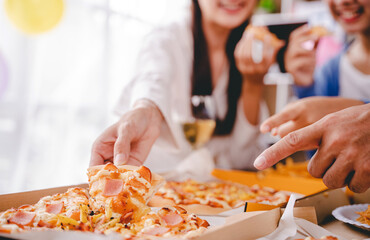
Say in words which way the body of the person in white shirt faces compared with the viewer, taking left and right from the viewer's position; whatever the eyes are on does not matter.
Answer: facing the viewer

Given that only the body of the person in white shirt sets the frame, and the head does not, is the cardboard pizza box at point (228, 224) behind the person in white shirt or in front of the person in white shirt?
in front

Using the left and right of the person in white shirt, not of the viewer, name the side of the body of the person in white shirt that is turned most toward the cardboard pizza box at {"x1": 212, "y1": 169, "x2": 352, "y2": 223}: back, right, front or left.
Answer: front

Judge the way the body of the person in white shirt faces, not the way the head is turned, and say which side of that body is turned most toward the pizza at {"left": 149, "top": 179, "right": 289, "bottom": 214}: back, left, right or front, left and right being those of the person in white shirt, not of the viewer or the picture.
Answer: front

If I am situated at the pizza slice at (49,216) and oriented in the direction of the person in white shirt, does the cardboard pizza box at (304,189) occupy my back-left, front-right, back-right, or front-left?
front-right

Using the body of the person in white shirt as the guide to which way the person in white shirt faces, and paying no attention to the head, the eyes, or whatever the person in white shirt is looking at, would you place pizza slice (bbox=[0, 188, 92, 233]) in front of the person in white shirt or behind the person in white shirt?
in front
